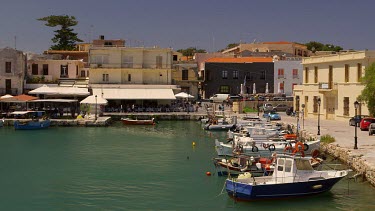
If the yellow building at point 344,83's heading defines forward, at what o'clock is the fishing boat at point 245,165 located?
The fishing boat is roughly at 11 o'clock from the yellow building.

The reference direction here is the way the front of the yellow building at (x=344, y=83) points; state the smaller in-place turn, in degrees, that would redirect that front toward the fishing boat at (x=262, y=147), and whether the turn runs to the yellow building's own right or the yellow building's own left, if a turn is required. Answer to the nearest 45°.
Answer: approximately 45° to the yellow building's own left

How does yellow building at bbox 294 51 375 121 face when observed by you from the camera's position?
facing the viewer and to the left of the viewer

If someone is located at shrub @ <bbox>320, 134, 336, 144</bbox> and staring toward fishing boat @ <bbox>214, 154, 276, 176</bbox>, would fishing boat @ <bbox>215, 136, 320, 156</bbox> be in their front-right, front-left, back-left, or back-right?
front-right
